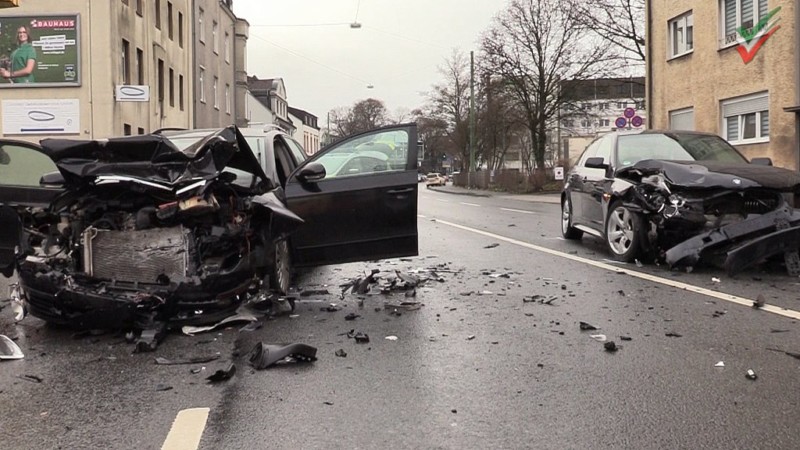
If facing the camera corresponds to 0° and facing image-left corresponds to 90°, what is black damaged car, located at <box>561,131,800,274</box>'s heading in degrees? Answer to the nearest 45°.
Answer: approximately 315°

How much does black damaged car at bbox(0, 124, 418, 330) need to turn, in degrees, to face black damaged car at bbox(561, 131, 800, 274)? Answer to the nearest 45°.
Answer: approximately 90° to its left

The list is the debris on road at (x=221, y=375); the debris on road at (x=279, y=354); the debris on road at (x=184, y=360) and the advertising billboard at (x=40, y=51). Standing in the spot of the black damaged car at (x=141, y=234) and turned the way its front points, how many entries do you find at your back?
1

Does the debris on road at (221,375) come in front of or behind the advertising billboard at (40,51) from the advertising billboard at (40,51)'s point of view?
in front

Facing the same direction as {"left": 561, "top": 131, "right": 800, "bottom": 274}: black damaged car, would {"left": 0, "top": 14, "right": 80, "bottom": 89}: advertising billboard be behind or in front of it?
behind

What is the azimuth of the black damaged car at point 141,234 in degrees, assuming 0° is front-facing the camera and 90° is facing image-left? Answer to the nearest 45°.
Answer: approximately 0°

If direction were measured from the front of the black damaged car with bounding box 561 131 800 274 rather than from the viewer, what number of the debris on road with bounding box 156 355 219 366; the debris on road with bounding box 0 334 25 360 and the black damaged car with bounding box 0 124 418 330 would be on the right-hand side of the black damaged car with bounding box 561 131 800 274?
3

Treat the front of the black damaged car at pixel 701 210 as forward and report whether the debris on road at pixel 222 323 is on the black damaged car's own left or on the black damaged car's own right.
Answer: on the black damaged car's own right
